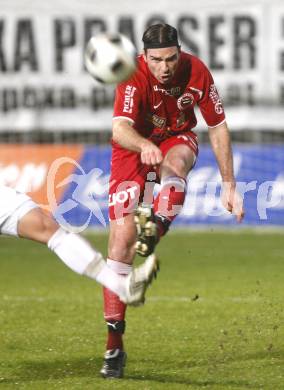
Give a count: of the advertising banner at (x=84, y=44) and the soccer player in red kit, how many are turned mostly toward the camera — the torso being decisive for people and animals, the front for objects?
2

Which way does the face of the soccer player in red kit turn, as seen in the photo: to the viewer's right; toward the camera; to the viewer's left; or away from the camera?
toward the camera

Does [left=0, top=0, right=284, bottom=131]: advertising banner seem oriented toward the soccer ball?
yes

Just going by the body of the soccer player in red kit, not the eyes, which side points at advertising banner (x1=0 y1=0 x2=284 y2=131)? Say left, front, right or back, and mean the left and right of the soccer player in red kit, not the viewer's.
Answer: back

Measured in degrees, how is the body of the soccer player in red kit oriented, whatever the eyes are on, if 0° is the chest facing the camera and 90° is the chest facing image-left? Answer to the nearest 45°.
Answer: approximately 0°

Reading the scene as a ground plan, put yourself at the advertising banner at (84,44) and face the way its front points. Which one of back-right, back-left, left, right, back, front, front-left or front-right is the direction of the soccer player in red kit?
front

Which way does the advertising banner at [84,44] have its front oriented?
toward the camera

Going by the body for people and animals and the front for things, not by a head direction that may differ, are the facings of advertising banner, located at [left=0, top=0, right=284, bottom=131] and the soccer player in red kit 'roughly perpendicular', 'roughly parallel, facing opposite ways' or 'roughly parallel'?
roughly parallel

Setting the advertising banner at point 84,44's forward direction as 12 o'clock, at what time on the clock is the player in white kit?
The player in white kit is roughly at 12 o'clock from the advertising banner.
